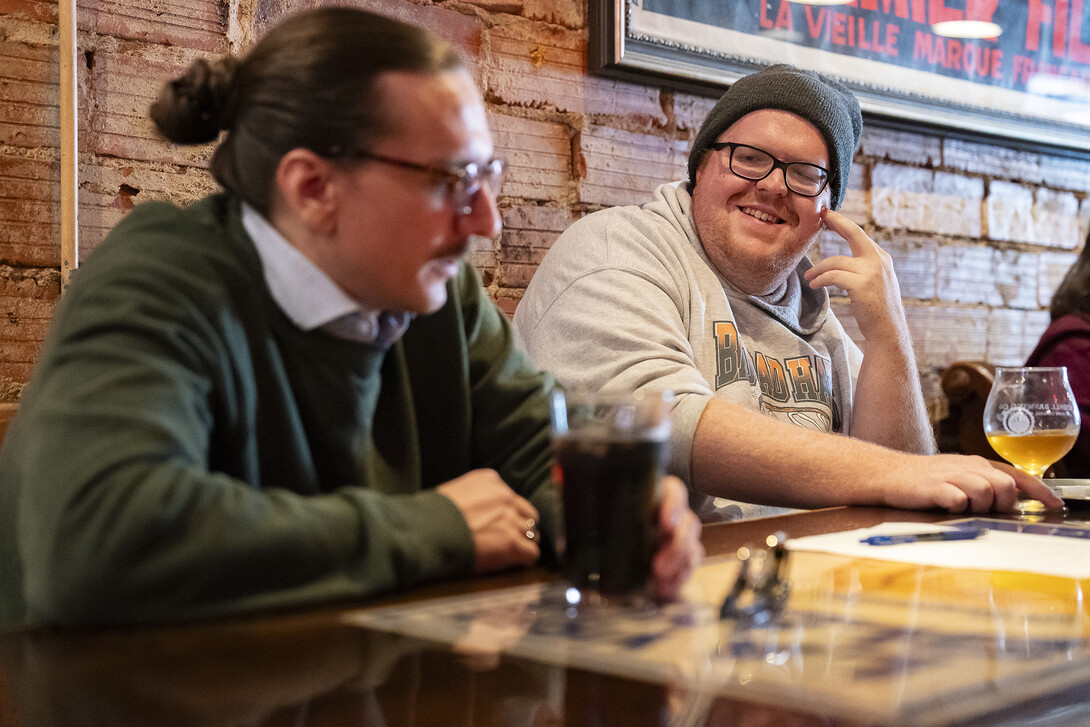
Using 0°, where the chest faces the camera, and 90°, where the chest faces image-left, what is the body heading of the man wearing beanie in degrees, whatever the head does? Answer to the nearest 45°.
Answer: approximately 315°

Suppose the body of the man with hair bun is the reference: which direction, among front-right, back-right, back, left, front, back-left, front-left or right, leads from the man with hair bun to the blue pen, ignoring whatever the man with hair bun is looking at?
front-left

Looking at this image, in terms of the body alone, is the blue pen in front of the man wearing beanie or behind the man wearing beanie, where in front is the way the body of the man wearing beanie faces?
in front

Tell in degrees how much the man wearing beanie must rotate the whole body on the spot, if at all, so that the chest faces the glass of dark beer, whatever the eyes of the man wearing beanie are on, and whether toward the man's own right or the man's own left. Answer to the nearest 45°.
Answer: approximately 45° to the man's own right

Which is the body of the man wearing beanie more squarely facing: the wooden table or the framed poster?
the wooden table

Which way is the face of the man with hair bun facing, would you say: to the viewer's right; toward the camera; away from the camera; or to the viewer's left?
to the viewer's right

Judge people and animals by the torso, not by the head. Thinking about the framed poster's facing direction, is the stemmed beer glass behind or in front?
in front

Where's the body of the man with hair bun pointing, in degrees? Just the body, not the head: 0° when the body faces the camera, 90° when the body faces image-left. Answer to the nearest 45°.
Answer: approximately 315°
